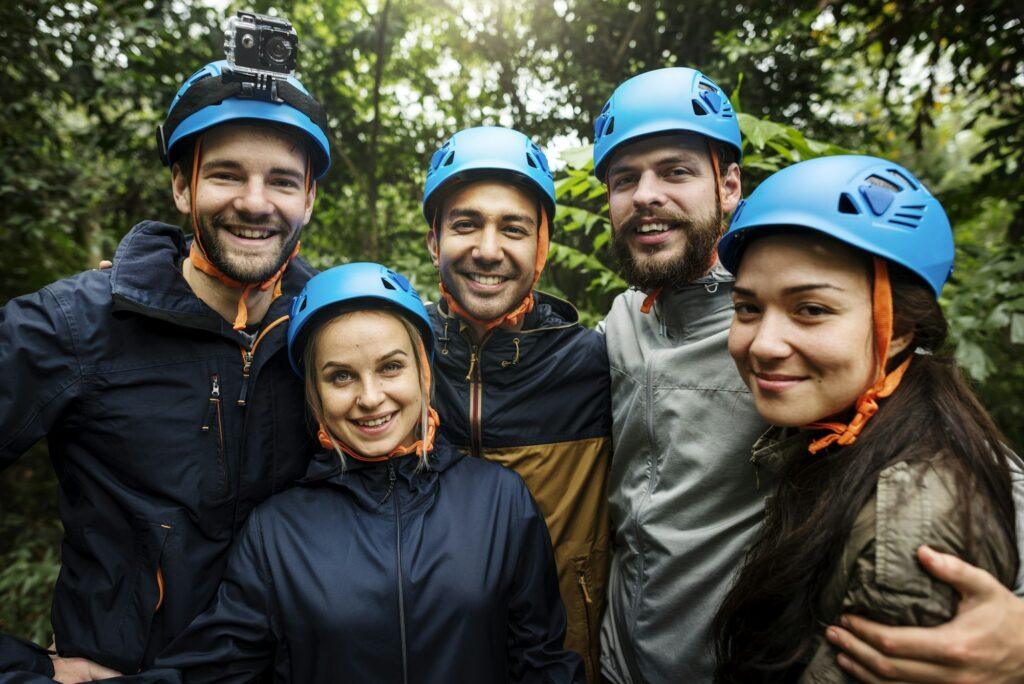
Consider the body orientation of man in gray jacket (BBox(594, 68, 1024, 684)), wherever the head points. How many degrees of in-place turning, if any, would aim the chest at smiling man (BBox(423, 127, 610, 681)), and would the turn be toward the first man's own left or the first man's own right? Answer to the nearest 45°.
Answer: approximately 45° to the first man's own right

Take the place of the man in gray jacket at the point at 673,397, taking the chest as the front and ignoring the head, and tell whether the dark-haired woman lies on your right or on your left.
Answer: on your left

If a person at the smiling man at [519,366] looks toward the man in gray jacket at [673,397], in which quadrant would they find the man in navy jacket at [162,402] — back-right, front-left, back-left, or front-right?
back-right

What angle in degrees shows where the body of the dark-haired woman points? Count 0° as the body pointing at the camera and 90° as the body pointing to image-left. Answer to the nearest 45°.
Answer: approximately 45°

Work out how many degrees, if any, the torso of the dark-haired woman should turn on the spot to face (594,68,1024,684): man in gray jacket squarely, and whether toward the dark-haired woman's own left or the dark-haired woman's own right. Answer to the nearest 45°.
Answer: approximately 90° to the dark-haired woman's own right

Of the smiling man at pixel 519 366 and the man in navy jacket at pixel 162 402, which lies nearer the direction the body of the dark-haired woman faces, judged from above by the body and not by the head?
the man in navy jacket

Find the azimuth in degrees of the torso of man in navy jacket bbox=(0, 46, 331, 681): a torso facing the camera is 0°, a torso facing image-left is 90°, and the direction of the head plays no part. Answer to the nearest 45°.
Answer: approximately 315°
